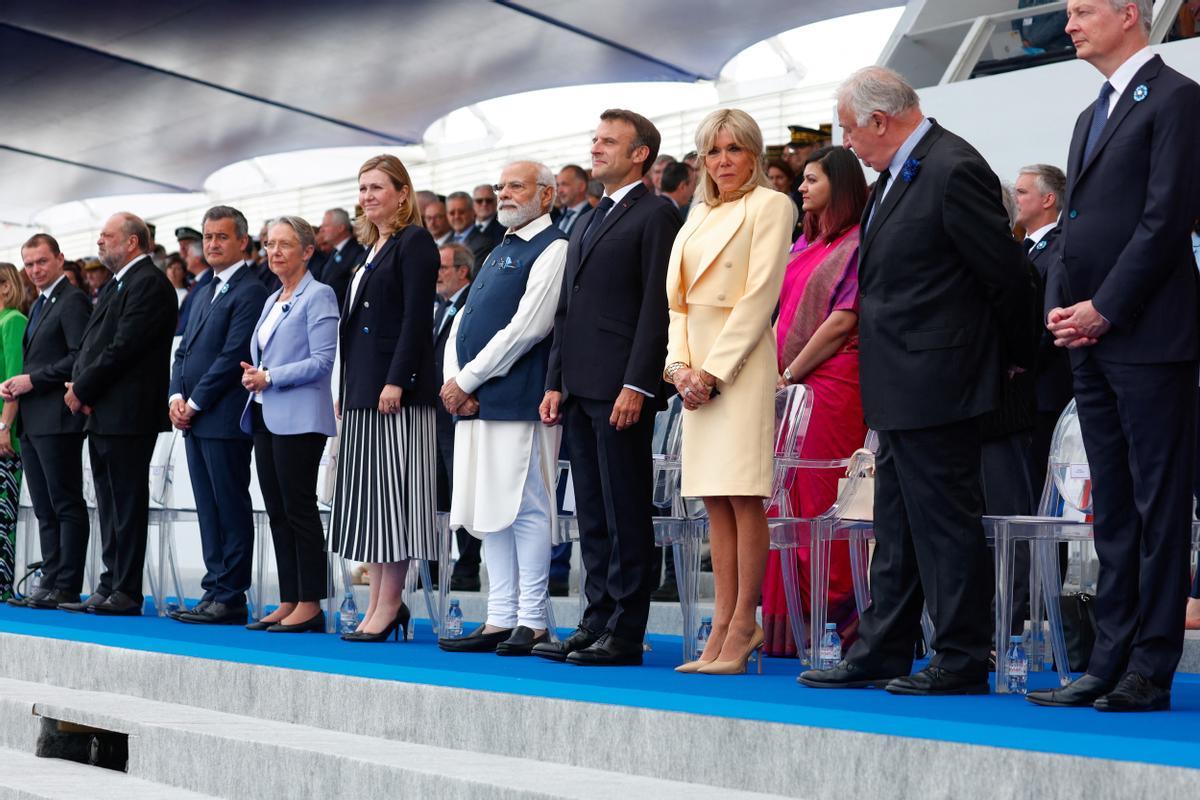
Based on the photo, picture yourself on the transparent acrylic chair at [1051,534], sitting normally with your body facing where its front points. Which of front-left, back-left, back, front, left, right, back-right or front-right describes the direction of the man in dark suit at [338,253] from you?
right

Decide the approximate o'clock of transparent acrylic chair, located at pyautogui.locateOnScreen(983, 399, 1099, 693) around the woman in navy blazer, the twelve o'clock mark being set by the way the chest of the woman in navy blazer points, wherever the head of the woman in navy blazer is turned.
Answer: The transparent acrylic chair is roughly at 9 o'clock from the woman in navy blazer.

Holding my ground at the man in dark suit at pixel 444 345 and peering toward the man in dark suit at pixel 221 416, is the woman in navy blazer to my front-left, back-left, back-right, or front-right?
front-left

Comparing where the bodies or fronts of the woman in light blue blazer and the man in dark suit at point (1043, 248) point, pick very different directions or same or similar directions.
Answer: same or similar directions

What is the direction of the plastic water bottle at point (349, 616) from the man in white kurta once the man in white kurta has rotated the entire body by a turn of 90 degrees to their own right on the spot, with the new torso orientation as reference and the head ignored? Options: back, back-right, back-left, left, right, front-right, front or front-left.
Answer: front

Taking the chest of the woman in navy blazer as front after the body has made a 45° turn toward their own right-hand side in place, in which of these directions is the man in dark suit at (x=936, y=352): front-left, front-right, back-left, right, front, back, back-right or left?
back-left

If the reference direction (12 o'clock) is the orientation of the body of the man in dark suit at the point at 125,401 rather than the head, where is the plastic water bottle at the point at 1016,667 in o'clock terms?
The plastic water bottle is roughly at 8 o'clock from the man in dark suit.

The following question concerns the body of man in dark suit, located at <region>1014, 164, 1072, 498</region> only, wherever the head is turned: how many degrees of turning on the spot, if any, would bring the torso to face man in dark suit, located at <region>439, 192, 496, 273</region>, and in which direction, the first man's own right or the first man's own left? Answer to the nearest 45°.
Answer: approximately 90° to the first man's own right

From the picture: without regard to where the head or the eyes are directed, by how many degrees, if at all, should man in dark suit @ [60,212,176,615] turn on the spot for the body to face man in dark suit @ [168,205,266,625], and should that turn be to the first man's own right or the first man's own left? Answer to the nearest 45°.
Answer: approximately 135° to the first man's own left

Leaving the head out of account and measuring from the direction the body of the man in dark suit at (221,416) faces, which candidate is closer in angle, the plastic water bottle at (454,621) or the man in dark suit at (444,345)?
the plastic water bottle

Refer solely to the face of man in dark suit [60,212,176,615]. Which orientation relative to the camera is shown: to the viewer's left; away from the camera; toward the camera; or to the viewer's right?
to the viewer's left

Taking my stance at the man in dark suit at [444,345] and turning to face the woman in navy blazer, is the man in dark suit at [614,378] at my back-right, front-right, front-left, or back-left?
front-left

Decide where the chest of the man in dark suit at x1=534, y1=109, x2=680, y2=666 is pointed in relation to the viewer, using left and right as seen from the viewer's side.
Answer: facing the viewer and to the left of the viewer

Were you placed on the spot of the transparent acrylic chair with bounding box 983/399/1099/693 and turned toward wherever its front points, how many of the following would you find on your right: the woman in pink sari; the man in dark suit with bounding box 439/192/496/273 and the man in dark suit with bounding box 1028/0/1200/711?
2
